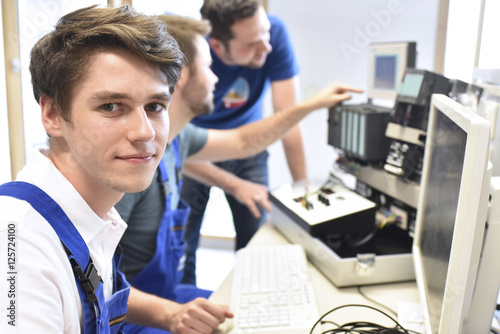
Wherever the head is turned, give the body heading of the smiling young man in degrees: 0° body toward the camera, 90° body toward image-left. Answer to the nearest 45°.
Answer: approximately 315°

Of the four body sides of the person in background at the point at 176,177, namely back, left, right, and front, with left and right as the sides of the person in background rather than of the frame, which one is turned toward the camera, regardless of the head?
right

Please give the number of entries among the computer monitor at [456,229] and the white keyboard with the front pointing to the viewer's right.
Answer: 0

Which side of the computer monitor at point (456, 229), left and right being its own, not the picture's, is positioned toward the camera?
left

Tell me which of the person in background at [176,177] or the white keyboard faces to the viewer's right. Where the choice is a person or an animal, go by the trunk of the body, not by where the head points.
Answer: the person in background

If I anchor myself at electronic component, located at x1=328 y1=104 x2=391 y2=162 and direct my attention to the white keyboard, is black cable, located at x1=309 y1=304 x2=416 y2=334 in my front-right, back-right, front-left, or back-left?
front-left

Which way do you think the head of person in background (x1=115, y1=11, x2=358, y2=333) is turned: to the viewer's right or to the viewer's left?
to the viewer's right

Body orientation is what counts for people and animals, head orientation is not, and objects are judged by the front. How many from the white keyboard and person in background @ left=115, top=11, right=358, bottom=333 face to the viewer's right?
1
